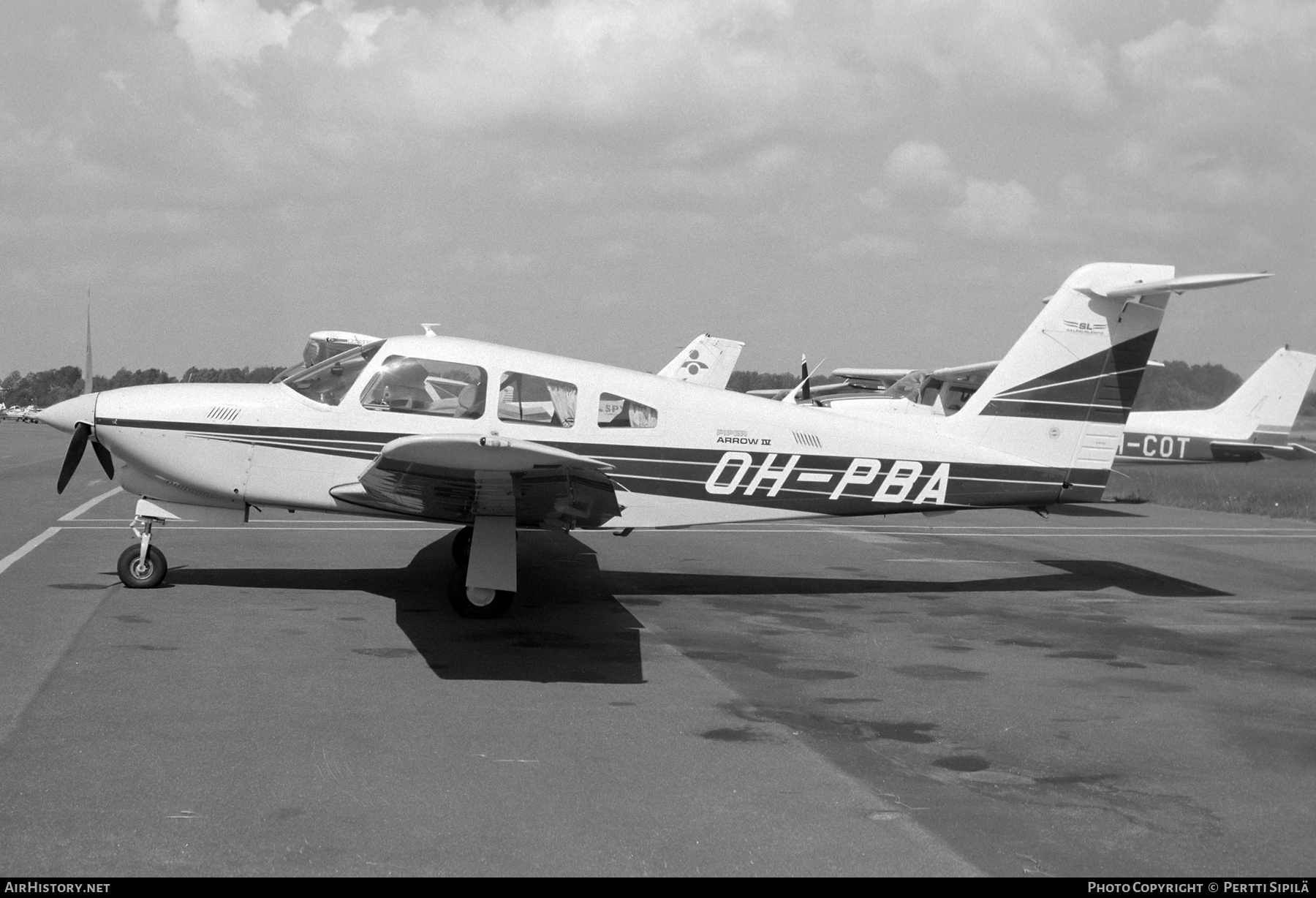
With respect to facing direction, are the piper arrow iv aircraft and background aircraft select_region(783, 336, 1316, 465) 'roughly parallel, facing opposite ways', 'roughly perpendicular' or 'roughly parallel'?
roughly parallel

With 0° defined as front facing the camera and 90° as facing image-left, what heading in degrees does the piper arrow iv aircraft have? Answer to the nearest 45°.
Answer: approximately 90°

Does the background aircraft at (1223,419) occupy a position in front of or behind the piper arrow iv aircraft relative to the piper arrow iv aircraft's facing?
behind

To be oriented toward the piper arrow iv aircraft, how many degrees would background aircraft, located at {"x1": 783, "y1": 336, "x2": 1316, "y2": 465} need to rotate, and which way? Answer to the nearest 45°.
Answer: approximately 45° to its left

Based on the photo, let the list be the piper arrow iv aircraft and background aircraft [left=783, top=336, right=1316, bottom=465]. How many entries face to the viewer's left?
2

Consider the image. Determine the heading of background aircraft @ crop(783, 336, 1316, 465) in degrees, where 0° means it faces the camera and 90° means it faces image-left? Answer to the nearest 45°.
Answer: approximately 90°
